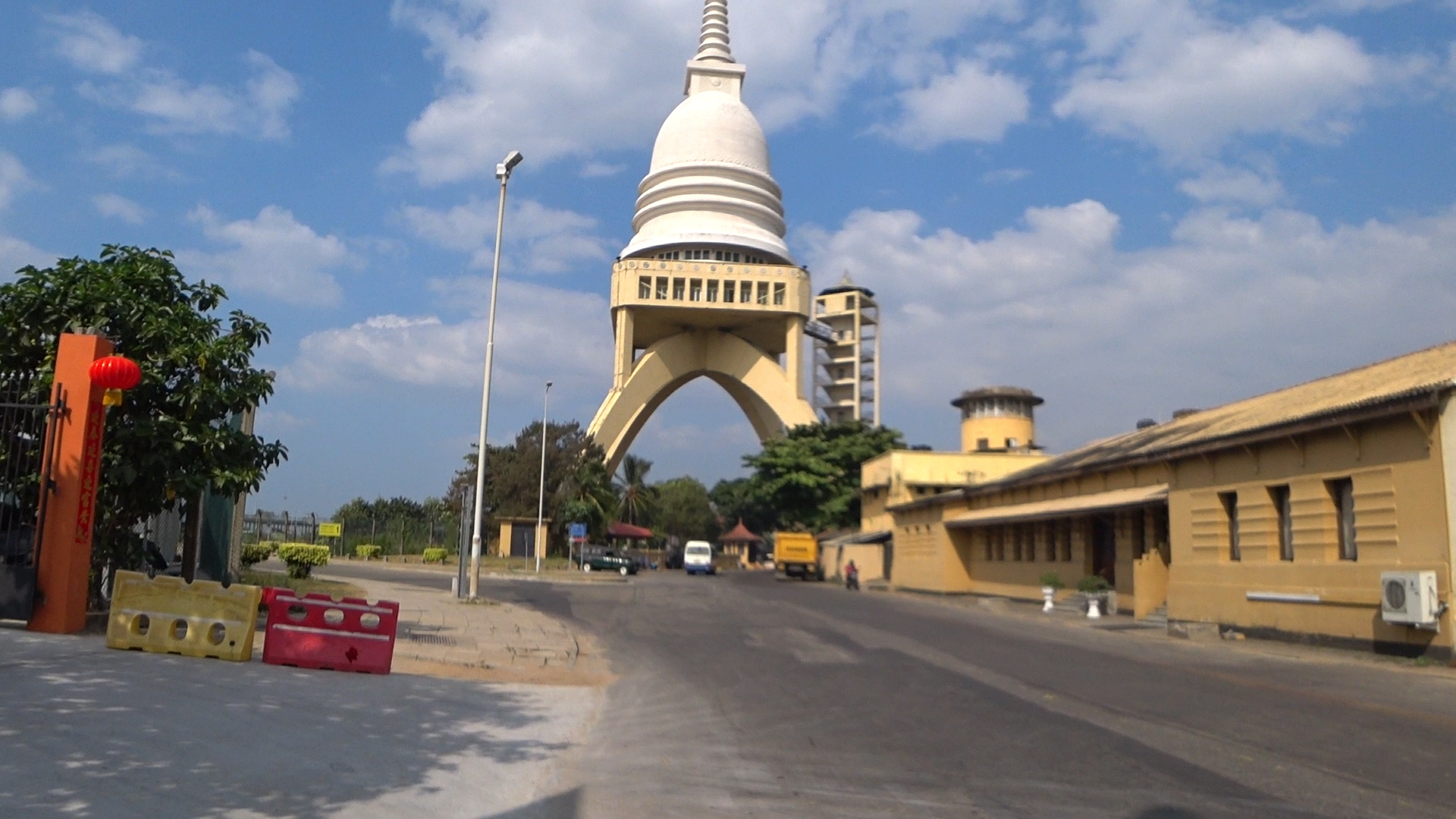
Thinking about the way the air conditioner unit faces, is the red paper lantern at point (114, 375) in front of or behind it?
in front

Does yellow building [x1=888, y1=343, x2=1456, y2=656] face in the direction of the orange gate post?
yes

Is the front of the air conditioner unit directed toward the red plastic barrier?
yes

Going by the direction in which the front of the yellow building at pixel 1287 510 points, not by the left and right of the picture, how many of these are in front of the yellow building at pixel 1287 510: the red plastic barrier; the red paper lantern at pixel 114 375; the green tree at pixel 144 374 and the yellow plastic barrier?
4

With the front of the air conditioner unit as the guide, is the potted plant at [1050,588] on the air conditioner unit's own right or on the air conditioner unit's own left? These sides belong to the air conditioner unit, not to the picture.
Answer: on the air conditioner unit's own right

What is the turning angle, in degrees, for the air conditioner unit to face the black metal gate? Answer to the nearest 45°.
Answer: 0° — it already faces it

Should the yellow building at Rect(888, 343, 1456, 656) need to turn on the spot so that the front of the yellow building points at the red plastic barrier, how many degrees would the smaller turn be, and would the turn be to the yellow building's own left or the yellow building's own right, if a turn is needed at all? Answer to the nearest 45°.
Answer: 0° — it already faces it

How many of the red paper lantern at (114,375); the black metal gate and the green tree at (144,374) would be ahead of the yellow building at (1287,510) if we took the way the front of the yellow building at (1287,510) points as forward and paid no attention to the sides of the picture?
3

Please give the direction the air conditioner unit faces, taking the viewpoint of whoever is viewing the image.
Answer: facing the viewer and to the left of the viewer

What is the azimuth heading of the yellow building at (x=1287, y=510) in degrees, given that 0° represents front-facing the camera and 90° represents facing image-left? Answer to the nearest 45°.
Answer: approximately 45°

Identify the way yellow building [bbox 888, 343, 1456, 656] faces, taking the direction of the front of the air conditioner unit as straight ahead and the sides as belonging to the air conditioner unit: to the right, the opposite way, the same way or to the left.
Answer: the same way

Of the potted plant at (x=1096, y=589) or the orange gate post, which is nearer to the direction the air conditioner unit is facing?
the orange gate post

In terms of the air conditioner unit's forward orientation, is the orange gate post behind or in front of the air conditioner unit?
in front

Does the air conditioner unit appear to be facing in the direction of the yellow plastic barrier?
yes
